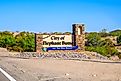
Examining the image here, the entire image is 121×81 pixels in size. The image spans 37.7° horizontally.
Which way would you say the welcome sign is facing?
toward the camera
